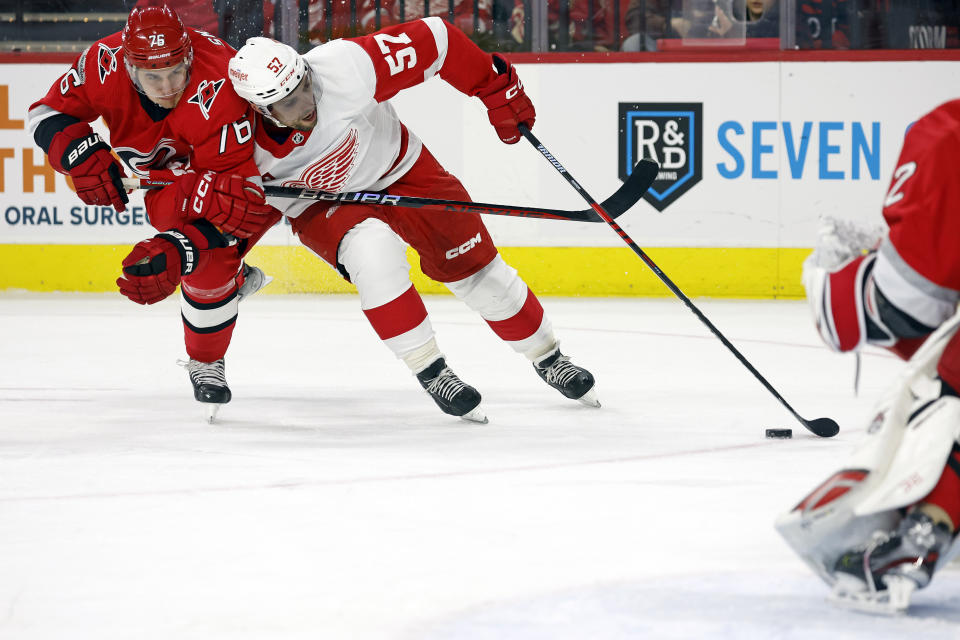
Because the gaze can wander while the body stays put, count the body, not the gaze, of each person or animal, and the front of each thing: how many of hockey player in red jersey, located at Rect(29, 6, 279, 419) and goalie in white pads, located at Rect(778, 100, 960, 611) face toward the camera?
1

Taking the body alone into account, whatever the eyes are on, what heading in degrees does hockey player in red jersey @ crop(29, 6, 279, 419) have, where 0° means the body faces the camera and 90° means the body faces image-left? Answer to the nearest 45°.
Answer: approximately 0°

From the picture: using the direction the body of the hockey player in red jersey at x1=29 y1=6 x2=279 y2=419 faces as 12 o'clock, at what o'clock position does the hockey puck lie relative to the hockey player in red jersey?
The hockey puck is roughly at 10 o'clock from the hockey player in red jersey.

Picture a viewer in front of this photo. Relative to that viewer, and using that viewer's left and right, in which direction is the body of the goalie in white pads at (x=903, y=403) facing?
facing to the left of the viewer

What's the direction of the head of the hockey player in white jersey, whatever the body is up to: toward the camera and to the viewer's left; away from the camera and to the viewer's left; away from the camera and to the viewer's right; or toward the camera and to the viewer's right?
toward the camera and to the viewer's right
